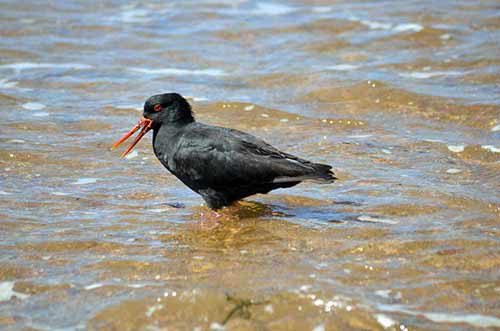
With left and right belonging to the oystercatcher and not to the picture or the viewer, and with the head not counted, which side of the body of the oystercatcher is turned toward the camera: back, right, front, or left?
left
